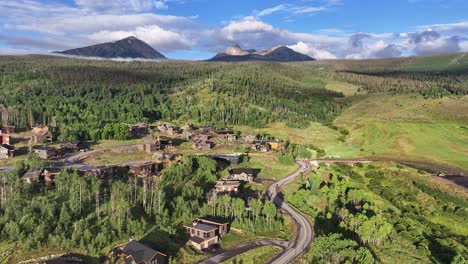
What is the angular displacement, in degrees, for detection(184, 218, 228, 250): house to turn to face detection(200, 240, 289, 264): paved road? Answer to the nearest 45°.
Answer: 0° — it already faces it

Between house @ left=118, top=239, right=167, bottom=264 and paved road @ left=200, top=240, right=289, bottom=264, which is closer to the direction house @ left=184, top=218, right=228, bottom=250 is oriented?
the paved road

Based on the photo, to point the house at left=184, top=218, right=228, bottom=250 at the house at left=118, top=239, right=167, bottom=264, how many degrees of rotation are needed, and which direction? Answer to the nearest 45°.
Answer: approximately 90° to its right

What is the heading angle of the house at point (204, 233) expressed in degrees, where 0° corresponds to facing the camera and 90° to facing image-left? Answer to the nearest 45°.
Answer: approximately 315°
